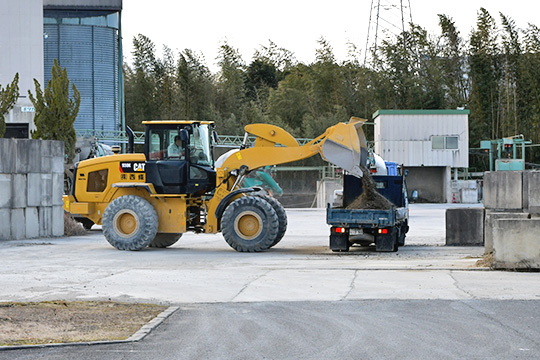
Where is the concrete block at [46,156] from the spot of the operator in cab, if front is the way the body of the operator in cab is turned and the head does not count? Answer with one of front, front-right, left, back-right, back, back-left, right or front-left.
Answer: back-left

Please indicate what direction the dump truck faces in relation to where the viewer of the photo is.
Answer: facing away from the viewer

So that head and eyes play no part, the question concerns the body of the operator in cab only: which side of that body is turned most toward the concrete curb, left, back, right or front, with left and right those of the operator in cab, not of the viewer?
right

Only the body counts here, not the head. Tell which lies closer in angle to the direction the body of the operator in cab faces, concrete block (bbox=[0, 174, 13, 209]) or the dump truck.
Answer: the dump truck

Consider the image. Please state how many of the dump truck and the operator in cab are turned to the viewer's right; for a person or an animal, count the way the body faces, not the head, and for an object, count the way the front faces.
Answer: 1

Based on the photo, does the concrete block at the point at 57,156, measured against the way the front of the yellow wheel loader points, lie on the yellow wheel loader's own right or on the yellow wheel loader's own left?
on the yellow wheel loader's own left

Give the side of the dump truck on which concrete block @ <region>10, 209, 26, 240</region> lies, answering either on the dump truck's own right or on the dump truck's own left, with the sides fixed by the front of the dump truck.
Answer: on the dump truck's own left

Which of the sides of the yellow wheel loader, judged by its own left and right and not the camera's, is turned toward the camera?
right

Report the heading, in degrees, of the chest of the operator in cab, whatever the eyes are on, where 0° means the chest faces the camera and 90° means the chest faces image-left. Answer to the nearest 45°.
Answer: approximately 270°

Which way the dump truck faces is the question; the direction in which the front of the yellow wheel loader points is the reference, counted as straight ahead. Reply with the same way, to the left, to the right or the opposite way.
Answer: to the left

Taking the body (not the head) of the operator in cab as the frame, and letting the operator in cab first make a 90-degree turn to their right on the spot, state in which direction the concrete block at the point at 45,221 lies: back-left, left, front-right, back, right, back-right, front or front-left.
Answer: back-right

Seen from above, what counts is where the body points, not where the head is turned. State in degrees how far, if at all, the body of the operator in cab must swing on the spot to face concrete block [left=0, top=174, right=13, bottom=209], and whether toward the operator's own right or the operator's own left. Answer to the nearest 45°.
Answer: approximately 135° to the operator's own left

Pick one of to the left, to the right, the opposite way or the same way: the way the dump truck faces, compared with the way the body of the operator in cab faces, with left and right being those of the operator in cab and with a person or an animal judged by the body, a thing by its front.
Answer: to the left

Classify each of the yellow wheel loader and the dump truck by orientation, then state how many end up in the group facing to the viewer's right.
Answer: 1
